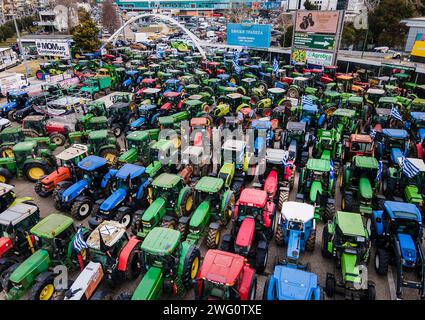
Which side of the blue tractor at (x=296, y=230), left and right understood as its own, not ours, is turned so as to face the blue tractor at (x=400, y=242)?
left

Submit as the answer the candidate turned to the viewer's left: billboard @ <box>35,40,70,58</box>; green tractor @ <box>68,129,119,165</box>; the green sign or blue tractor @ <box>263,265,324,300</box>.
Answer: the green tractor

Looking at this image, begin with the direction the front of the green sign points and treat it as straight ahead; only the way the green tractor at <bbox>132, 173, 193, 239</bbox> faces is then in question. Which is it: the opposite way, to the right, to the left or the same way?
the same way

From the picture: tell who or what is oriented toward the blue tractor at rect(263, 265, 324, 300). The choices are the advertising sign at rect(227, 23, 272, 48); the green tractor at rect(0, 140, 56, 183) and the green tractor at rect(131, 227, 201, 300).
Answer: the advertising sign

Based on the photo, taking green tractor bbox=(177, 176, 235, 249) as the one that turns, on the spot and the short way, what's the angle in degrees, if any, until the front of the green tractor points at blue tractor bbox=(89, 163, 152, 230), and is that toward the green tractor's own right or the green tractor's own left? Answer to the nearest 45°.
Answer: approximately 45° to the green tractor's own right

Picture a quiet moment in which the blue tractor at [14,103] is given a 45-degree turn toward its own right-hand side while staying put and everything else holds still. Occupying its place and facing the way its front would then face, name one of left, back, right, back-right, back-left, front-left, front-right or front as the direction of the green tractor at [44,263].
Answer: left

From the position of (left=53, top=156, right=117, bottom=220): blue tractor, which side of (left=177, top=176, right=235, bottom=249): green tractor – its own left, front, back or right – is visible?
right

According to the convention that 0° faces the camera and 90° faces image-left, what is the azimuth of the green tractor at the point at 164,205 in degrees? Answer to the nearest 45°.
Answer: approximately 45°

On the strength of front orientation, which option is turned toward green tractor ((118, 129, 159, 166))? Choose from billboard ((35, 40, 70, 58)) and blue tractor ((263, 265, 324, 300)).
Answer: the billboard

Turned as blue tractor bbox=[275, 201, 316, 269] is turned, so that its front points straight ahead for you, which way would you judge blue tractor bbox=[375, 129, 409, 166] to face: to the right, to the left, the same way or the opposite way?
the same way

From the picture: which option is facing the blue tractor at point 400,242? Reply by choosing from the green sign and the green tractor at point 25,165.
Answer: the green sign

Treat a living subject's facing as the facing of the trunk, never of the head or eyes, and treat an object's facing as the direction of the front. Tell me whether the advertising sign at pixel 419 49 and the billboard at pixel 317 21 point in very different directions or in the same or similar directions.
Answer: same or similar directions

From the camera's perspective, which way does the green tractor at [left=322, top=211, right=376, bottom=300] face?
toward the camera

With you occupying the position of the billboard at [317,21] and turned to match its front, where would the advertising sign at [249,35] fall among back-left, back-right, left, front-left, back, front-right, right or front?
back-right

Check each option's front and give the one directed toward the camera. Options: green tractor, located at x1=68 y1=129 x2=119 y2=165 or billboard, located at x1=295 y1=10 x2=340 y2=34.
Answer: the billboard

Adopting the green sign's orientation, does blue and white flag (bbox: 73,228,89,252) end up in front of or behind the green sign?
in front

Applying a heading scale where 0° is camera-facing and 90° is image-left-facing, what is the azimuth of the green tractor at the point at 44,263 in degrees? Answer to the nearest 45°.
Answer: approximately 45°

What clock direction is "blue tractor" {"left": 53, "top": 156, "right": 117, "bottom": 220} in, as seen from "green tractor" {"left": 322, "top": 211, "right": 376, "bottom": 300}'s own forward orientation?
The blue tractor is roughly at 3 o'clock from the green tractor.

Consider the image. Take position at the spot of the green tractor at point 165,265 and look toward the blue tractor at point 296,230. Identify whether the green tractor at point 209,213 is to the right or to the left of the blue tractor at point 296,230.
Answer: left

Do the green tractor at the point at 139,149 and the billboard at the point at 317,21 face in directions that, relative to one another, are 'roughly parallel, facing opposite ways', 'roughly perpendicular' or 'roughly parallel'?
roughly parallel
